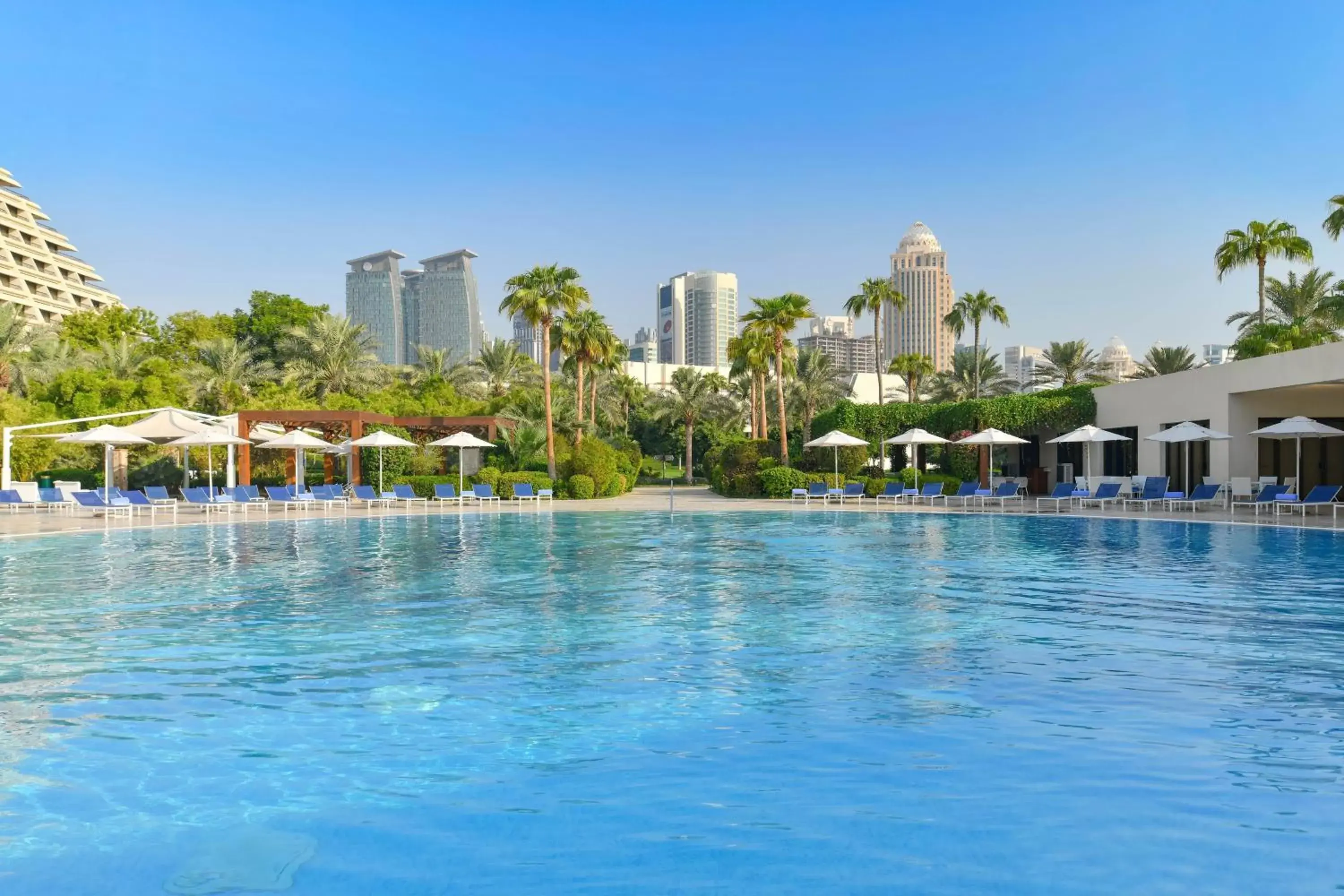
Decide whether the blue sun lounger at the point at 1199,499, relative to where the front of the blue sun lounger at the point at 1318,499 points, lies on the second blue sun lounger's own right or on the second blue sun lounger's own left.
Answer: on the second blue sun lounger's own right

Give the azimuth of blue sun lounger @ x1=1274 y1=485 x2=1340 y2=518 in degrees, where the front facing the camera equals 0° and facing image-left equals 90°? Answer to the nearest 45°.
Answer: approximately 45°

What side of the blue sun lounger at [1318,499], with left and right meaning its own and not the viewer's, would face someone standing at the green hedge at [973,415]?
right

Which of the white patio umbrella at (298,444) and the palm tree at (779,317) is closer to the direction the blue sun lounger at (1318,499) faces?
the white patio umbrella
